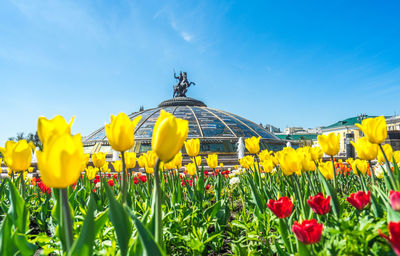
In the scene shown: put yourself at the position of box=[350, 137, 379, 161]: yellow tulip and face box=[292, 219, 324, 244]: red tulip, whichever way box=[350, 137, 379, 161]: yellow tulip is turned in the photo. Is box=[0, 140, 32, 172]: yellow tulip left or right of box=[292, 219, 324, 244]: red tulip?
right

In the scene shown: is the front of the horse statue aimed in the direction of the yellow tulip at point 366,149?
no

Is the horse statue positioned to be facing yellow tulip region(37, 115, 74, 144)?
no

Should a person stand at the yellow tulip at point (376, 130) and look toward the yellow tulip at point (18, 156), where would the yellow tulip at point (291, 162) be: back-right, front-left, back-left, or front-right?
front-right

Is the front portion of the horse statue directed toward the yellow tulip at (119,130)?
no
